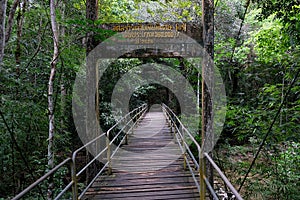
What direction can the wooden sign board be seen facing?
toward the camera
